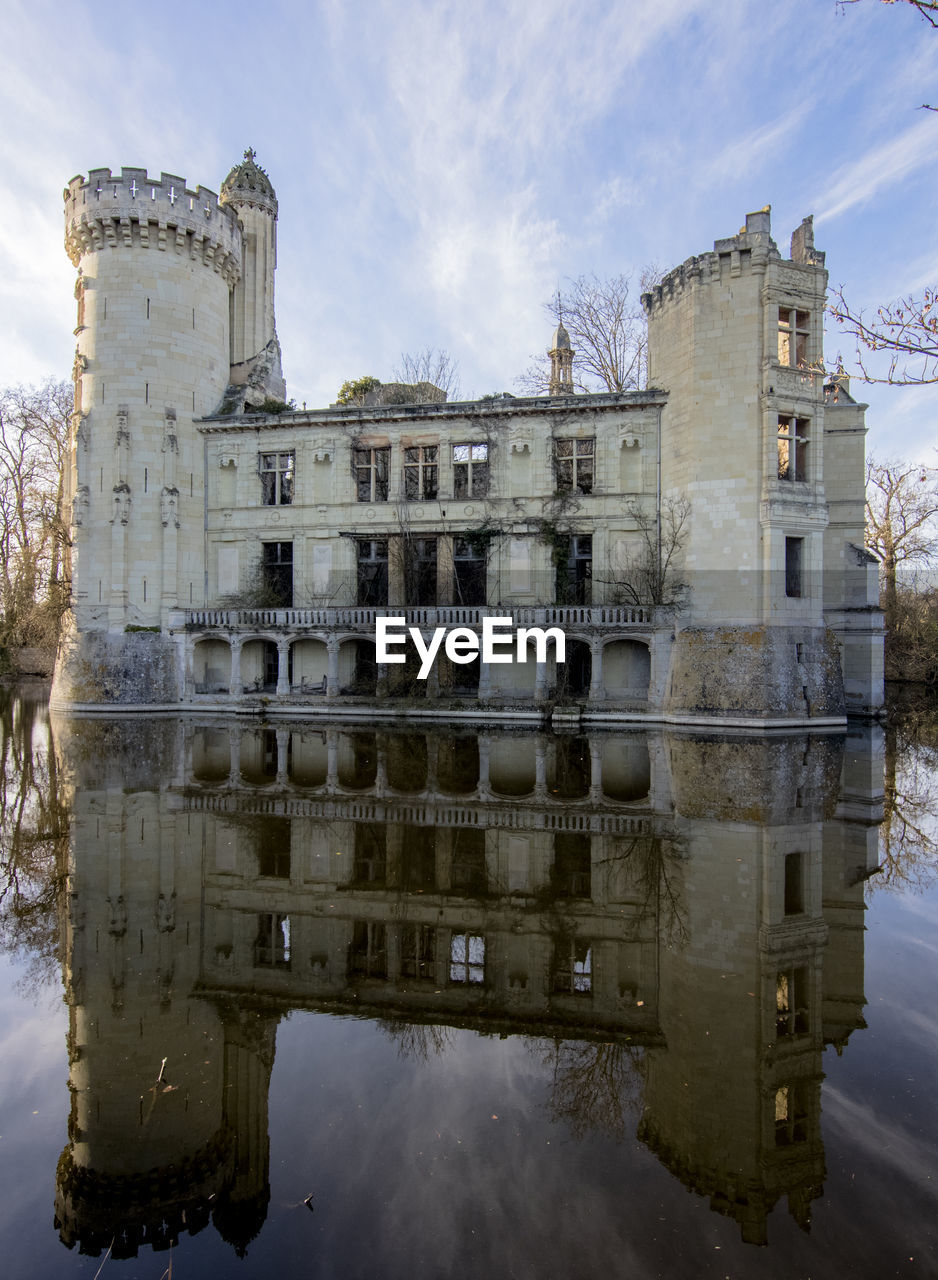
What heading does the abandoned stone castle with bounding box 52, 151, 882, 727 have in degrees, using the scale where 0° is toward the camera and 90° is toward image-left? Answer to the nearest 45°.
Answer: approximately 0°

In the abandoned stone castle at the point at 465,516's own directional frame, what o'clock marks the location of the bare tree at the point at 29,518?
The bare tree is roughly at 4 o'clock from the abandoned stone castle.
